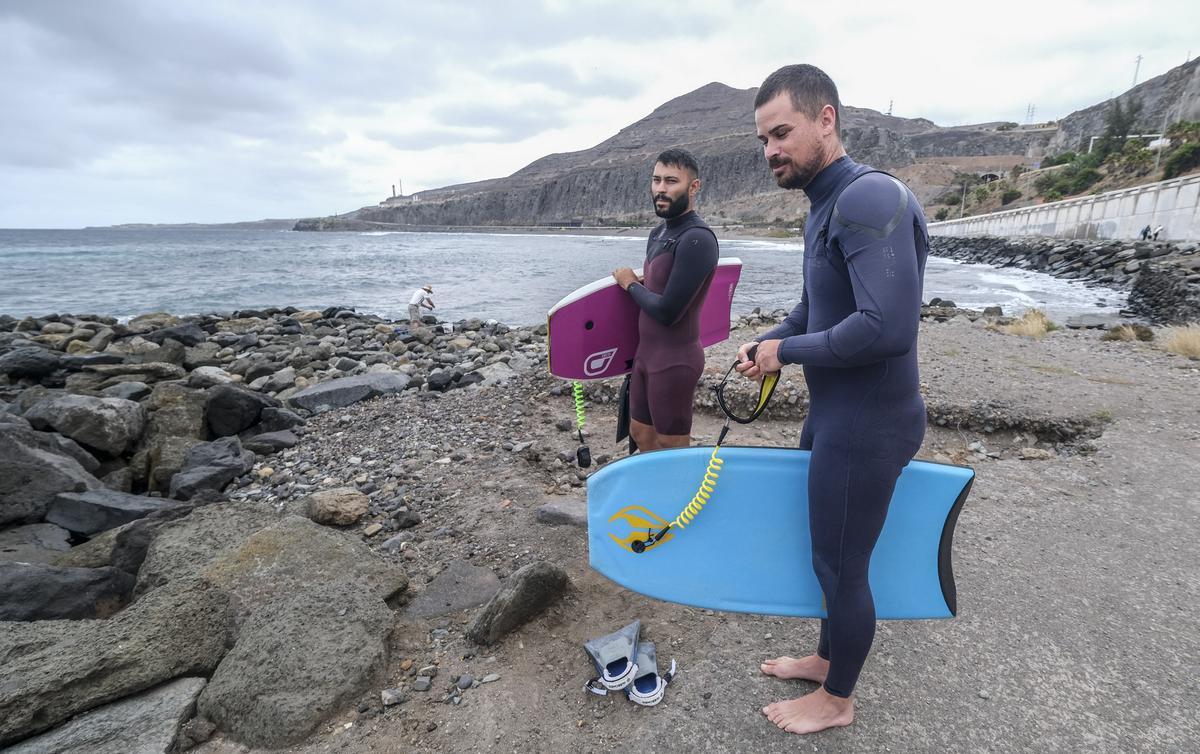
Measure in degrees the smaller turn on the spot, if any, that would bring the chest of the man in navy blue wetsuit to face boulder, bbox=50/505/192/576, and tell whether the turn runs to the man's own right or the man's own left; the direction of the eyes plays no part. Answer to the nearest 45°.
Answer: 0° — they already face it

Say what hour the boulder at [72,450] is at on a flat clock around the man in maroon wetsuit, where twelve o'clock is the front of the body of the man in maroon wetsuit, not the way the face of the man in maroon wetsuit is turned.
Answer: The boulder is roughly at 2 o'clock from the man in maroon wetsuit.

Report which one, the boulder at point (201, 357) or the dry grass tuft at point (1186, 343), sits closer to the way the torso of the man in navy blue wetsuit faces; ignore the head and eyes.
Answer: the boulder

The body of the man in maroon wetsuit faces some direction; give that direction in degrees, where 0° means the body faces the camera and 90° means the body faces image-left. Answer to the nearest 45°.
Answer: approximately 45°

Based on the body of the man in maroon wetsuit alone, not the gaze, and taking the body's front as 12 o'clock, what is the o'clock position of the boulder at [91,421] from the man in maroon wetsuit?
The boulder is roughly at 2 o'clock from the man in maroon wetsuit.

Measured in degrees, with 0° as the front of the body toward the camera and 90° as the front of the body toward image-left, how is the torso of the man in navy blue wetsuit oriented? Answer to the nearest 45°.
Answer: approximately 90°

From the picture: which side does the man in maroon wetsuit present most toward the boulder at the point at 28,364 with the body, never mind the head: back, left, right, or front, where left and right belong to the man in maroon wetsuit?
right

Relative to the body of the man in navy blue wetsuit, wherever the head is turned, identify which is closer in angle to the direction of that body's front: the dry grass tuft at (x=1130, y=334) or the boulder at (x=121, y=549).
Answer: the boulder

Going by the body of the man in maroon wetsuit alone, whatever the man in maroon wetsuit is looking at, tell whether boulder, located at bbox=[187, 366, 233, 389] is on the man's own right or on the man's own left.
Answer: on the man's own right

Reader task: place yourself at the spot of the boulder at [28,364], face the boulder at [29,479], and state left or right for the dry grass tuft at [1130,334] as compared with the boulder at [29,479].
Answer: left
